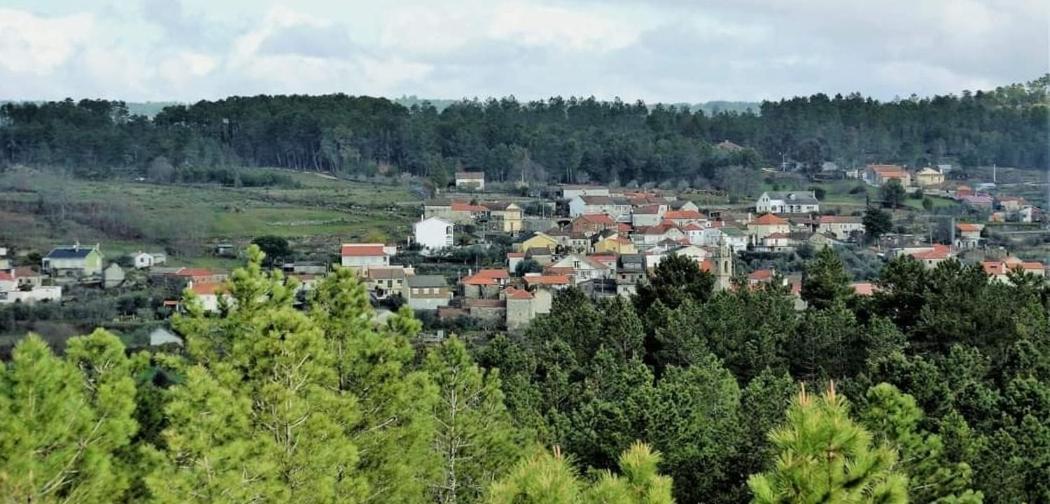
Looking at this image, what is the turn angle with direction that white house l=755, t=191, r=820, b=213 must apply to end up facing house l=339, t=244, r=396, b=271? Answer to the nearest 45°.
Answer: approximately 45° to its right

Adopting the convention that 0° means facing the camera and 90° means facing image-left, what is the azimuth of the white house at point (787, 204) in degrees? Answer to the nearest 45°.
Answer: approximately 0°

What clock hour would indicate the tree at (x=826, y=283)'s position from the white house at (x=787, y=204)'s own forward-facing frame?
The tree is roughly at 12 o'clock from the white house.

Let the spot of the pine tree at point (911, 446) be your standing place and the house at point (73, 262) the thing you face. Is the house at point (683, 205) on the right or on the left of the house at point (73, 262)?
right

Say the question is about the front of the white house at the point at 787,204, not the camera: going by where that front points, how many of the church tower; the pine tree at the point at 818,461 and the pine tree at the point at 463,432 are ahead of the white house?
3

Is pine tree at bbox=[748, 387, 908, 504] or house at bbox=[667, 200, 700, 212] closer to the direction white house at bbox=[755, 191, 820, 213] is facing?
the pine tree

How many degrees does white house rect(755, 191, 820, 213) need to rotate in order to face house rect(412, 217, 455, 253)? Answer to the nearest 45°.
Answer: approximately 45° to its right
